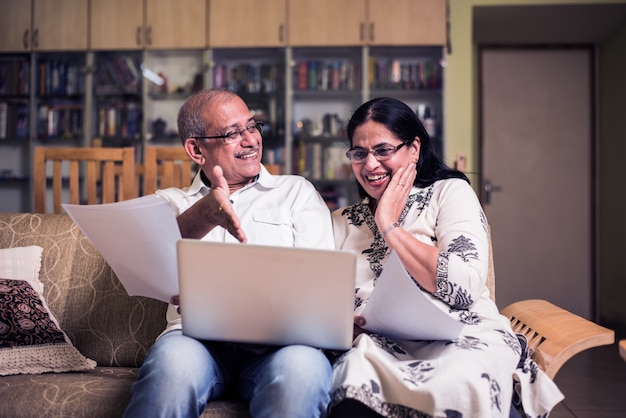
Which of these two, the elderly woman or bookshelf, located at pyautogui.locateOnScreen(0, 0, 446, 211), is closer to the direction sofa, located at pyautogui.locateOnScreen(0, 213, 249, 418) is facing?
the elderly woman

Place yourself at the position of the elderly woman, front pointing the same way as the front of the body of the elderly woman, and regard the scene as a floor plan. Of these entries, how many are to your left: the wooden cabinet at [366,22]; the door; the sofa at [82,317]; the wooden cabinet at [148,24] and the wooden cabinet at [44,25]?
0

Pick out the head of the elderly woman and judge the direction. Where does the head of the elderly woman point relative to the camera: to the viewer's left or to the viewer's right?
to the viewer's left

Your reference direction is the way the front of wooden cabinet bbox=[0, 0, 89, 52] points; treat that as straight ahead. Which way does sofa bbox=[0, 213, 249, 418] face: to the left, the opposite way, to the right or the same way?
the same way

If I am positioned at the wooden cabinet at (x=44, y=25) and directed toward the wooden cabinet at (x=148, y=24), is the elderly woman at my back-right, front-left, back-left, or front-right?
front-right

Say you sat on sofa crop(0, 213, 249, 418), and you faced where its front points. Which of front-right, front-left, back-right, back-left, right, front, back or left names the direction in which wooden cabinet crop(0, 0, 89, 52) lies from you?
back

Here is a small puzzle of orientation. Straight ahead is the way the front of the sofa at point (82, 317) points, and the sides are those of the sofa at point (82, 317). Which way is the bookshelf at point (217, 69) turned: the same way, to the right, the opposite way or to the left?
the same way

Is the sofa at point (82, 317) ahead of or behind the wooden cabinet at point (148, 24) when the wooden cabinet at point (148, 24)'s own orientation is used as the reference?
ahead

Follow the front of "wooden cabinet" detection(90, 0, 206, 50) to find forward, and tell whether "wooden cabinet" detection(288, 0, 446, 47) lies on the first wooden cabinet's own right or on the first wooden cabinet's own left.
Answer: on the first wooden cabinet's own left

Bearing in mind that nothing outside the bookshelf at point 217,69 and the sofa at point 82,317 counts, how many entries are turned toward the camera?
2

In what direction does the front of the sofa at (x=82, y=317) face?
toward the camera

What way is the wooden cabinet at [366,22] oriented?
toward the camera

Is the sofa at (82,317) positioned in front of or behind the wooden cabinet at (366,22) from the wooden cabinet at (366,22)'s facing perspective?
in front

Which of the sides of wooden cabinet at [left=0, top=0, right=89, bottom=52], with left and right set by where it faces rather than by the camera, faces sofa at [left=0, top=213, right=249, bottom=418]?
front

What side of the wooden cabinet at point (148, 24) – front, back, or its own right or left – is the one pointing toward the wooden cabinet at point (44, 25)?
right

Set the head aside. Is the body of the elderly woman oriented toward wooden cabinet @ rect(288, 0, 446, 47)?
no

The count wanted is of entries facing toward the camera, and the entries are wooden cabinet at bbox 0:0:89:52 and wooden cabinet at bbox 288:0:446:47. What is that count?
2

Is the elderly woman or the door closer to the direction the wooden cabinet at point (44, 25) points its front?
the elderly woman

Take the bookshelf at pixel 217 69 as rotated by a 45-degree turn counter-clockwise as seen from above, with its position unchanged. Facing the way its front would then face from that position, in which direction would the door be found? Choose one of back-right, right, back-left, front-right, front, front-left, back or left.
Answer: front-left

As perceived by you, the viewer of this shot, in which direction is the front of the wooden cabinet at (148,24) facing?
facing the viewer
